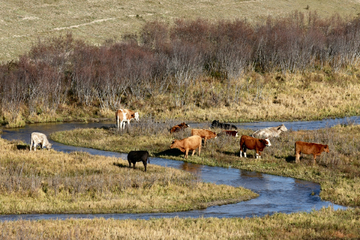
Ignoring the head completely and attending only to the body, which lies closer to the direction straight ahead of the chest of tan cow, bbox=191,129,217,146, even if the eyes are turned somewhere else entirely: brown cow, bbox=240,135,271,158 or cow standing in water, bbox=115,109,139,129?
the brown cow

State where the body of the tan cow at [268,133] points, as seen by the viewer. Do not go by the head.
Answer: to the viewer's right

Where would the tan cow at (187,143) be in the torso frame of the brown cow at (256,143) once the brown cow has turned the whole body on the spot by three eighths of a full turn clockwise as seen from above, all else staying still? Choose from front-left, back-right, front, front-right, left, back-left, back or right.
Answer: front-right

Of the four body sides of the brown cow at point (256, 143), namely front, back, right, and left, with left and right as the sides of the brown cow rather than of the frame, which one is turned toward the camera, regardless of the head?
right

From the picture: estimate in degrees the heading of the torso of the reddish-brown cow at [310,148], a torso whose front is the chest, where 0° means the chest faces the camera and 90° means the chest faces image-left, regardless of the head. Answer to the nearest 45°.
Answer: approximately 270°

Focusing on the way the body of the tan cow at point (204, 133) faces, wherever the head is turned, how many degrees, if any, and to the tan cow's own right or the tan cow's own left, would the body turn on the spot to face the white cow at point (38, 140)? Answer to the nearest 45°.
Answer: approximately 180°
